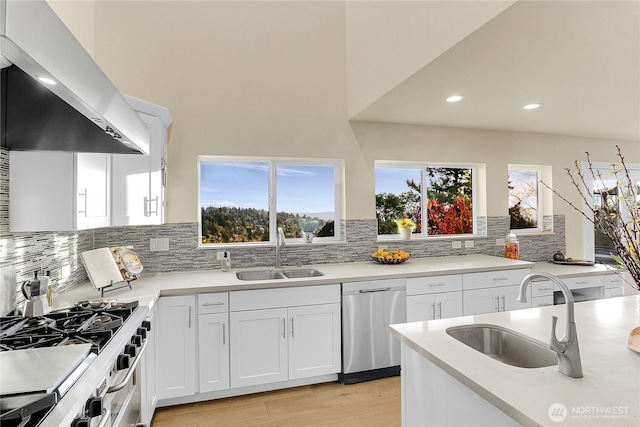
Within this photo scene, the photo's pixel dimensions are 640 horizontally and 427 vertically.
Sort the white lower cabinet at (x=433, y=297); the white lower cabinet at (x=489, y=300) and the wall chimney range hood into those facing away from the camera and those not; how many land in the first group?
0

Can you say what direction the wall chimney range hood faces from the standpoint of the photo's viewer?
facing the viewer and to the right of the viewer

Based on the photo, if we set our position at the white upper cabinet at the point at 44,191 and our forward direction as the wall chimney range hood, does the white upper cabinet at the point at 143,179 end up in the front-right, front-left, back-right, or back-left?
back-left

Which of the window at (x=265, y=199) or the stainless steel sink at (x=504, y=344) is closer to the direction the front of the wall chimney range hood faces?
the stainless steel sink

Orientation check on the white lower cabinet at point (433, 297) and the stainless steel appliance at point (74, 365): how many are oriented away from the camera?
0

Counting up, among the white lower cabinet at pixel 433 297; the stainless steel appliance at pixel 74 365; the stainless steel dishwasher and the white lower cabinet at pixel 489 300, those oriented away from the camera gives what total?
0

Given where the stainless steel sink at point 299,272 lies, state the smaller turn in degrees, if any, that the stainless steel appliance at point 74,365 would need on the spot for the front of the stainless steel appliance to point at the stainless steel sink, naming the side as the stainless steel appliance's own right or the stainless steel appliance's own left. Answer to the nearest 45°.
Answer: approximately 90° to the stainless steel appliance's own left

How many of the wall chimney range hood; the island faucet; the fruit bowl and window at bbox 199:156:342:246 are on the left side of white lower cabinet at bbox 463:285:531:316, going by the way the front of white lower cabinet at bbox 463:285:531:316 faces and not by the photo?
0

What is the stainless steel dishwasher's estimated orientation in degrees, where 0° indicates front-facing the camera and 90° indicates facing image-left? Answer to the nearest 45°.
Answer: approximately 315°

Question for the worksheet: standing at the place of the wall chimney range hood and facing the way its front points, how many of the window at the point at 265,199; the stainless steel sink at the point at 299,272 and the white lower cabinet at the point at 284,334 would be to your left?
3

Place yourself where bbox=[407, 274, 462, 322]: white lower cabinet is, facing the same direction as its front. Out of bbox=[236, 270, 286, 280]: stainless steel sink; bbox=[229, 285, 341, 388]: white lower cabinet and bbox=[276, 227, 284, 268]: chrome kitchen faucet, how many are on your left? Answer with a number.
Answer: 0

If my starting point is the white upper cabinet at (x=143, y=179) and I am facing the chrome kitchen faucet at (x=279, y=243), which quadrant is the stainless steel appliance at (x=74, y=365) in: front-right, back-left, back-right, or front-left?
back-right

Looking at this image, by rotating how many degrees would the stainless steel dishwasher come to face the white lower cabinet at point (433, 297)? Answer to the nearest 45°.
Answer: approximately 90° to its left

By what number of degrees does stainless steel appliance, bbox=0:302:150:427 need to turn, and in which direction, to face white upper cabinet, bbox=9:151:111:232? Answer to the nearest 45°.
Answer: approximately 135° to its left

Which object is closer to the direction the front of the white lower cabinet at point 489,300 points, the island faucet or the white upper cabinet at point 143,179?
the island faucet

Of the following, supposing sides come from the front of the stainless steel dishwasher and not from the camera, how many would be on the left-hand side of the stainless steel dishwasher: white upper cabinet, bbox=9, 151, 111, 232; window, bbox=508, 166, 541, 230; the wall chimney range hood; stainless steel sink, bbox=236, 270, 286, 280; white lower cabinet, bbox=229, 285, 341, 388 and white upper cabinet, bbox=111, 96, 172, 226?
1

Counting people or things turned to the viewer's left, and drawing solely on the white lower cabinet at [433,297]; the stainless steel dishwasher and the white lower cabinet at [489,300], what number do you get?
0

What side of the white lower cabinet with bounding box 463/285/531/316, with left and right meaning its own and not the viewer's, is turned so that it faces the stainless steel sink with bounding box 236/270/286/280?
right

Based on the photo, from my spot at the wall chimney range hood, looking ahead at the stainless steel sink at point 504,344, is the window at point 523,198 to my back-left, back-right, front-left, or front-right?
front-left
